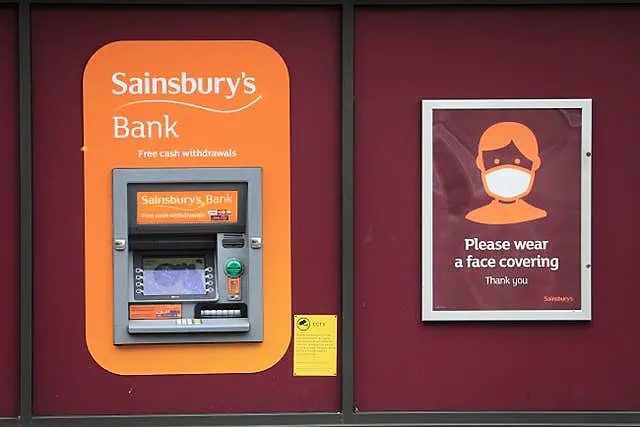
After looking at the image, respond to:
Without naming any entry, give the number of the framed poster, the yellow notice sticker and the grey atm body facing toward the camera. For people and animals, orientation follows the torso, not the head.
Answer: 3

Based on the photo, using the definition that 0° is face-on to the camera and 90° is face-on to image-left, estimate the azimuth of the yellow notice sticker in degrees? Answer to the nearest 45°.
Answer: approximately 0°
